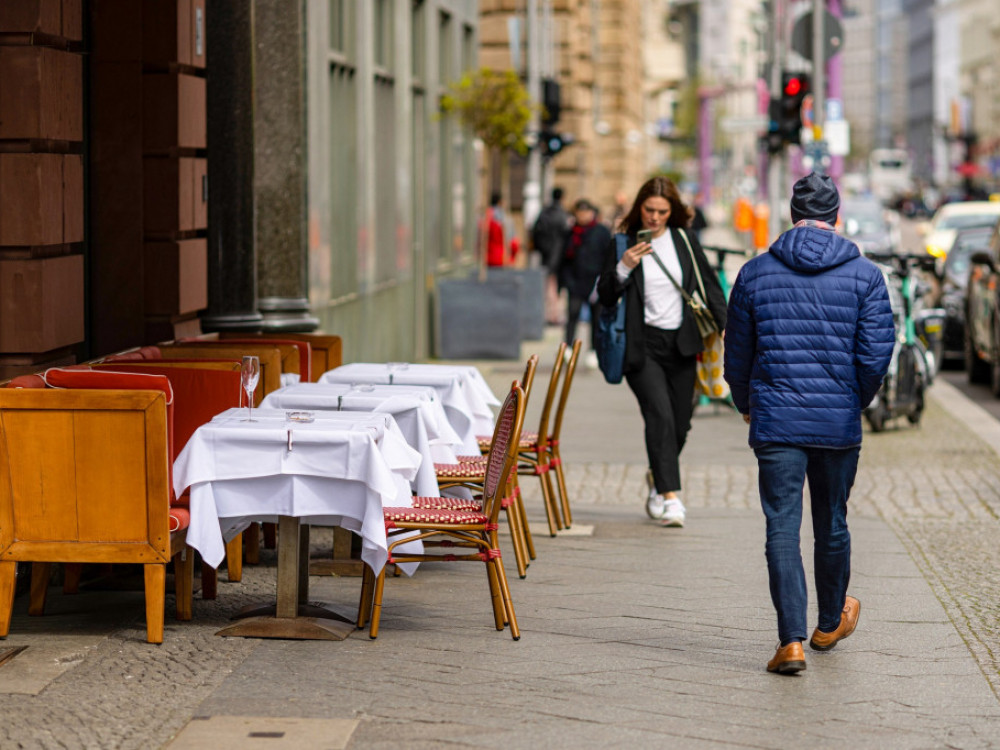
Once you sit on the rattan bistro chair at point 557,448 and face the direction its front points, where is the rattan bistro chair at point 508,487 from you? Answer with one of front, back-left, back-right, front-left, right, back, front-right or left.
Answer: left

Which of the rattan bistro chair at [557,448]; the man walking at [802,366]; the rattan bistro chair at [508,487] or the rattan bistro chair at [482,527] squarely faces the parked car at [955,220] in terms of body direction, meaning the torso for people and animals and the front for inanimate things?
the man walking

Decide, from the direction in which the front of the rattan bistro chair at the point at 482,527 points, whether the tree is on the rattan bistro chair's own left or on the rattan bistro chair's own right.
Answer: on the rattan bistro chair's own right

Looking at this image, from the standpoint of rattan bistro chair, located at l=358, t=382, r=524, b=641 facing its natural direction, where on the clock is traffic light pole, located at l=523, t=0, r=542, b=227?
The traffic light pole is roughly at 3 o'clock from the rattan bistro chair.

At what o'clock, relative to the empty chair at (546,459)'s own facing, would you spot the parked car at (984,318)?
The parked car is roughly at 4 o'clock from the empty chair.

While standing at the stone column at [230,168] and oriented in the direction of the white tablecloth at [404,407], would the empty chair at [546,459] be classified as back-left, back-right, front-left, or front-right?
front-left

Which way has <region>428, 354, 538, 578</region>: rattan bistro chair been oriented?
to the viewer's left

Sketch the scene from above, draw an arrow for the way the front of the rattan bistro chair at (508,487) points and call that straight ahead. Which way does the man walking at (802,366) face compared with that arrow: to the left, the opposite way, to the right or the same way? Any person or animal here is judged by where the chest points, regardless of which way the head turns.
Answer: to the right

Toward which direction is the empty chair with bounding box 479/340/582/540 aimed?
to the viewer's left

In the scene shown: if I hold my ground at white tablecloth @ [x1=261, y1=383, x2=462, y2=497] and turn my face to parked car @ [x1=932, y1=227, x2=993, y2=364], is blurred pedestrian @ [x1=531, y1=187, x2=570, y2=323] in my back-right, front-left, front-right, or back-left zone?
front-left

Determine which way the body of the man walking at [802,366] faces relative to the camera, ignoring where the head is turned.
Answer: away from the camera

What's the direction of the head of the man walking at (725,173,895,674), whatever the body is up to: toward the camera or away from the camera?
away from the camera

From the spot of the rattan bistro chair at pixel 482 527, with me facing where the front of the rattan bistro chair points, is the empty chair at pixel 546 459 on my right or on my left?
on my right

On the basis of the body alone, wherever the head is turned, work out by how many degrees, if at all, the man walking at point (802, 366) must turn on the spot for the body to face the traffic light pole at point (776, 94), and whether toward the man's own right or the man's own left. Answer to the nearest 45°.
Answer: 0° — they already face it

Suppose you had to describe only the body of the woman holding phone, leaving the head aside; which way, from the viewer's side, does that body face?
toward the camera
